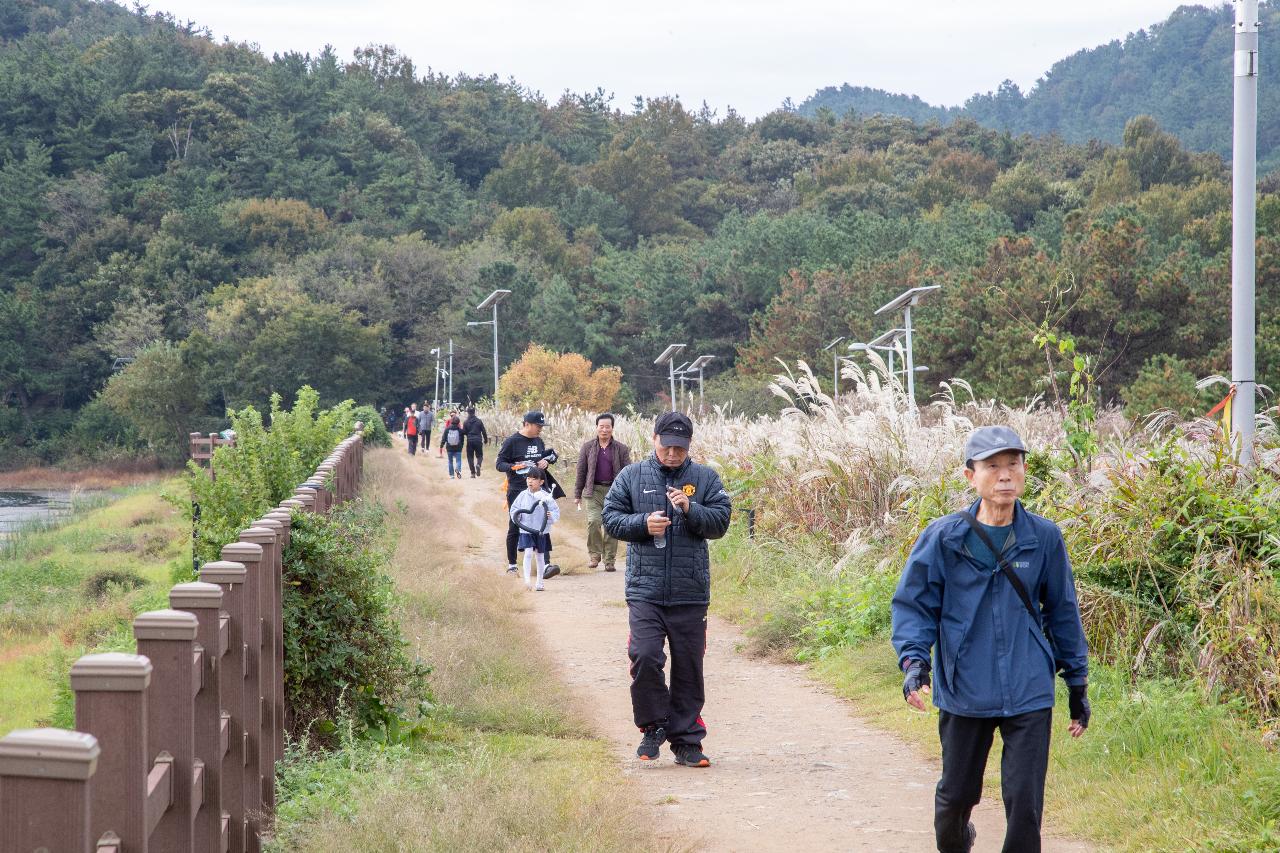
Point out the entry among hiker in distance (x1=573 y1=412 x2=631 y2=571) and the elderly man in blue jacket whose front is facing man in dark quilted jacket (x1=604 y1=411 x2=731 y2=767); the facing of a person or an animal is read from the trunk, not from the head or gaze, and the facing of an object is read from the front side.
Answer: the hiker in distance

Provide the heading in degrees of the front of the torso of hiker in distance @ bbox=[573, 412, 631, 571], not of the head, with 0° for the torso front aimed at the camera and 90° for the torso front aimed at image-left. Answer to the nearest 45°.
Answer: approximately 0°

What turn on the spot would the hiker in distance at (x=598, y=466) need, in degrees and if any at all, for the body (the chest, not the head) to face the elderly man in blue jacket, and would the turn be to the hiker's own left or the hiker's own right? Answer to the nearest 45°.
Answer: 0° — they already face them

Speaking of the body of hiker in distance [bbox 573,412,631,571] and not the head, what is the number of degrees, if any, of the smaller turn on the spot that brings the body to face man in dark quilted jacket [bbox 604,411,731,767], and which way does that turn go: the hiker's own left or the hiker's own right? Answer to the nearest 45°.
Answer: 0° — they already face them

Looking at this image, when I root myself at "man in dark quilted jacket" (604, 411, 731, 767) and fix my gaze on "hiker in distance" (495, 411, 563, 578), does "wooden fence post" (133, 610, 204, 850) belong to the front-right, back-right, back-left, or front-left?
back-left

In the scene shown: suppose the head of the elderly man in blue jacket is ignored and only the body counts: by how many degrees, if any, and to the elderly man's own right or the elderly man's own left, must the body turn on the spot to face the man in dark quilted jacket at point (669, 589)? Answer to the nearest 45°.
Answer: approximately 135° to the elderly man's own right

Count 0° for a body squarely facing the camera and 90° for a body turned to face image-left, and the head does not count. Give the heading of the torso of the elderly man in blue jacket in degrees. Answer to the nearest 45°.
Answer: approximately 0°
